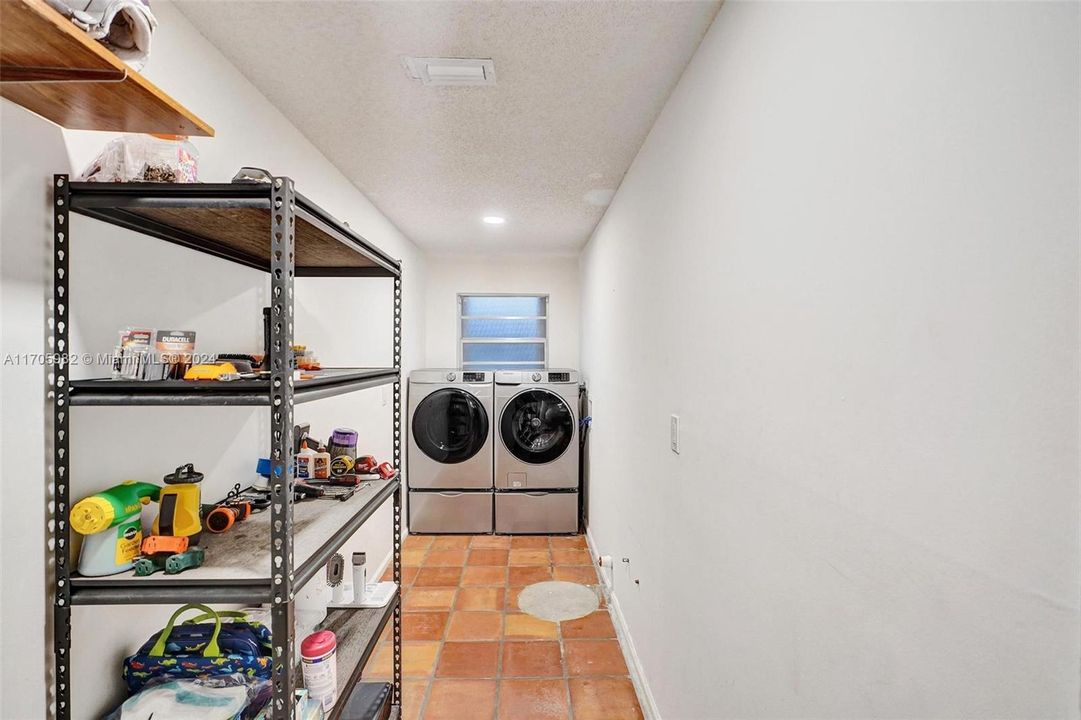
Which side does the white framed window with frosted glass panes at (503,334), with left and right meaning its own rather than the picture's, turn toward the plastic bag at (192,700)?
front

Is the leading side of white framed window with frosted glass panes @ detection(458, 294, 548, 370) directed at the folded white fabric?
yes

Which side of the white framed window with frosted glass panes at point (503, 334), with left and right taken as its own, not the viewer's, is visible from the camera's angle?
front

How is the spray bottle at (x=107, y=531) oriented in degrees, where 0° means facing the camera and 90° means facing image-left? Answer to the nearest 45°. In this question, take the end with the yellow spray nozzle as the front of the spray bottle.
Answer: approximately 45°

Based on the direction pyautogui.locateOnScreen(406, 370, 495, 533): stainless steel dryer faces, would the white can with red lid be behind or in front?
in front

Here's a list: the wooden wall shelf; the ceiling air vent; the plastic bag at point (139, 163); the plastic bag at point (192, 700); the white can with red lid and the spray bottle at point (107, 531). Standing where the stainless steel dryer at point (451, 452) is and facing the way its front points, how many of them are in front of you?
6

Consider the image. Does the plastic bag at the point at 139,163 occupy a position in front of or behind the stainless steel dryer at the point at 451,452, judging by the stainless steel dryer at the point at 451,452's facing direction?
in front

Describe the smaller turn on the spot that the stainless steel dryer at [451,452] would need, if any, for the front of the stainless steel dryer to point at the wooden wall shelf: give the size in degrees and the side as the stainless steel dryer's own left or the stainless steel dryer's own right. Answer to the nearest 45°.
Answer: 0° — it already faces it

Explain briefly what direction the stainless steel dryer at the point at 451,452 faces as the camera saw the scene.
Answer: facing the viewer

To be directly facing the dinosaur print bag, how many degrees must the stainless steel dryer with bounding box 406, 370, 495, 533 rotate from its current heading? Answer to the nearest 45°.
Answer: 0° — it already faces it

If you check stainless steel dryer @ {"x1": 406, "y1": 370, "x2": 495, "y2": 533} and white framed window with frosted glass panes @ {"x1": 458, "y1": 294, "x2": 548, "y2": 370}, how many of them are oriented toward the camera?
2

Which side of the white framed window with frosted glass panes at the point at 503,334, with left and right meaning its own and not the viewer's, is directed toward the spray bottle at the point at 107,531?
front
